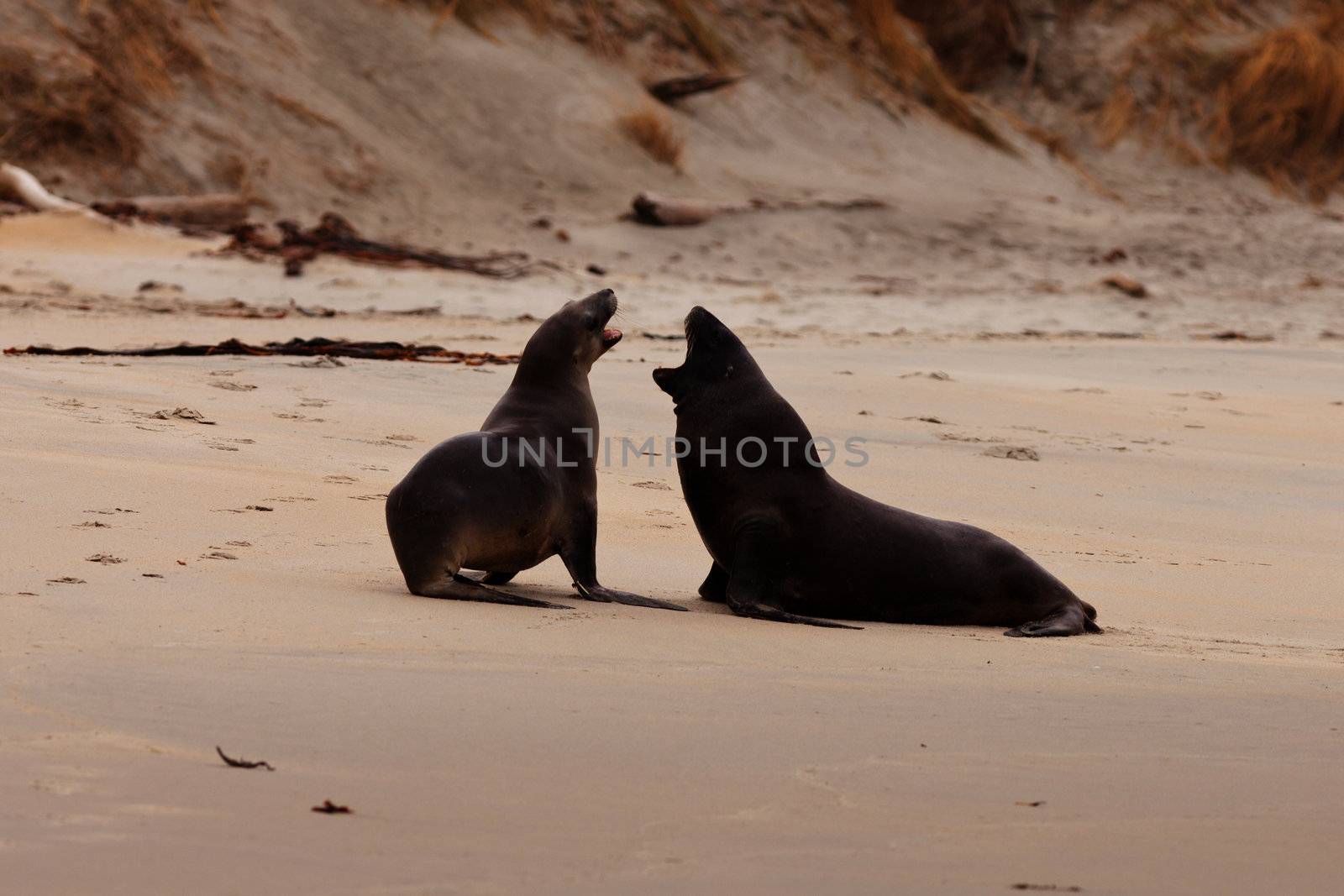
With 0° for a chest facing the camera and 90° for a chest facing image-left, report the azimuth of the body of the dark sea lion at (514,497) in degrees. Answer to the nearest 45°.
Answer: approximately 270°

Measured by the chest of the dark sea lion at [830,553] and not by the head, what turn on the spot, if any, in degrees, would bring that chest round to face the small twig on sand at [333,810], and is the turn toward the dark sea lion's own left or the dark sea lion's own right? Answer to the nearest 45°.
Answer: approximately 90° to the dark sea lion's own left

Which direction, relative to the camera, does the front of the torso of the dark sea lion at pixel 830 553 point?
to the viewer's left

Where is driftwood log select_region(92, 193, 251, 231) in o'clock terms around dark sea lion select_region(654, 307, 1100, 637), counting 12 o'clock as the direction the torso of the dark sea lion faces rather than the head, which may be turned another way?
The driftwood log is roughly at 2 o'clock from the dark sea lion.

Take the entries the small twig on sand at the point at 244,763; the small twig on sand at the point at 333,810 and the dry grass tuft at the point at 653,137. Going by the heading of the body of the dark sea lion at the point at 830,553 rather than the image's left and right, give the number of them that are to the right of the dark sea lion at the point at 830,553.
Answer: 1

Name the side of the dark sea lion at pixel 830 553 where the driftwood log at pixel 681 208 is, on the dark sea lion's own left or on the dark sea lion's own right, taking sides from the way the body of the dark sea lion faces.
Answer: on the dark sea lion's own right

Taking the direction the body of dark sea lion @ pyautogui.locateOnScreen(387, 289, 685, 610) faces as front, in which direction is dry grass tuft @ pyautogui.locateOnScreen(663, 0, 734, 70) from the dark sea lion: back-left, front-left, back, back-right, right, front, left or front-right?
left

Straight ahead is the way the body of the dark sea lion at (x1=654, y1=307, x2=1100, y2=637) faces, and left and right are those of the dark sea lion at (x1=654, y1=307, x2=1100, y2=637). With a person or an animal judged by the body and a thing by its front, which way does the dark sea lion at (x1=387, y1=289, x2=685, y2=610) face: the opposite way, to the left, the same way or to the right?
the opposite way

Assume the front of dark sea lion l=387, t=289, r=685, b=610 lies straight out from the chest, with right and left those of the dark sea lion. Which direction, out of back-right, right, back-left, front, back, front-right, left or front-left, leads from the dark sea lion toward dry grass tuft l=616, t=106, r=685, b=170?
left

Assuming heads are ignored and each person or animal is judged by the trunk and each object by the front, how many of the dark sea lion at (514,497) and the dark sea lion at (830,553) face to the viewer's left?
1

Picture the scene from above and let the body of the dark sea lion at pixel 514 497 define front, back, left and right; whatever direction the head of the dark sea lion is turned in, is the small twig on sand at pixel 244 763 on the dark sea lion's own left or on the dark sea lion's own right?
on the dark sea lion's own right
